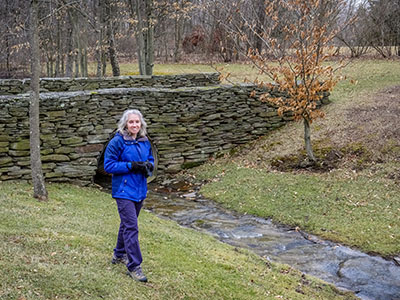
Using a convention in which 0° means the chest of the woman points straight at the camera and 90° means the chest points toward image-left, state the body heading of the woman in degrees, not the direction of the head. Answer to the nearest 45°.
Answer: approximately 315°

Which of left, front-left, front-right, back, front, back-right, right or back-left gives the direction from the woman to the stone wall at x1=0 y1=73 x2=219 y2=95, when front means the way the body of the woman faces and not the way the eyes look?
back-left

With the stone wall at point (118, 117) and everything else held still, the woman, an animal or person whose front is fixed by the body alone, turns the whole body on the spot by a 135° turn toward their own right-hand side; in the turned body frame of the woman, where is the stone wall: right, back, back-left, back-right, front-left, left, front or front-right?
right
